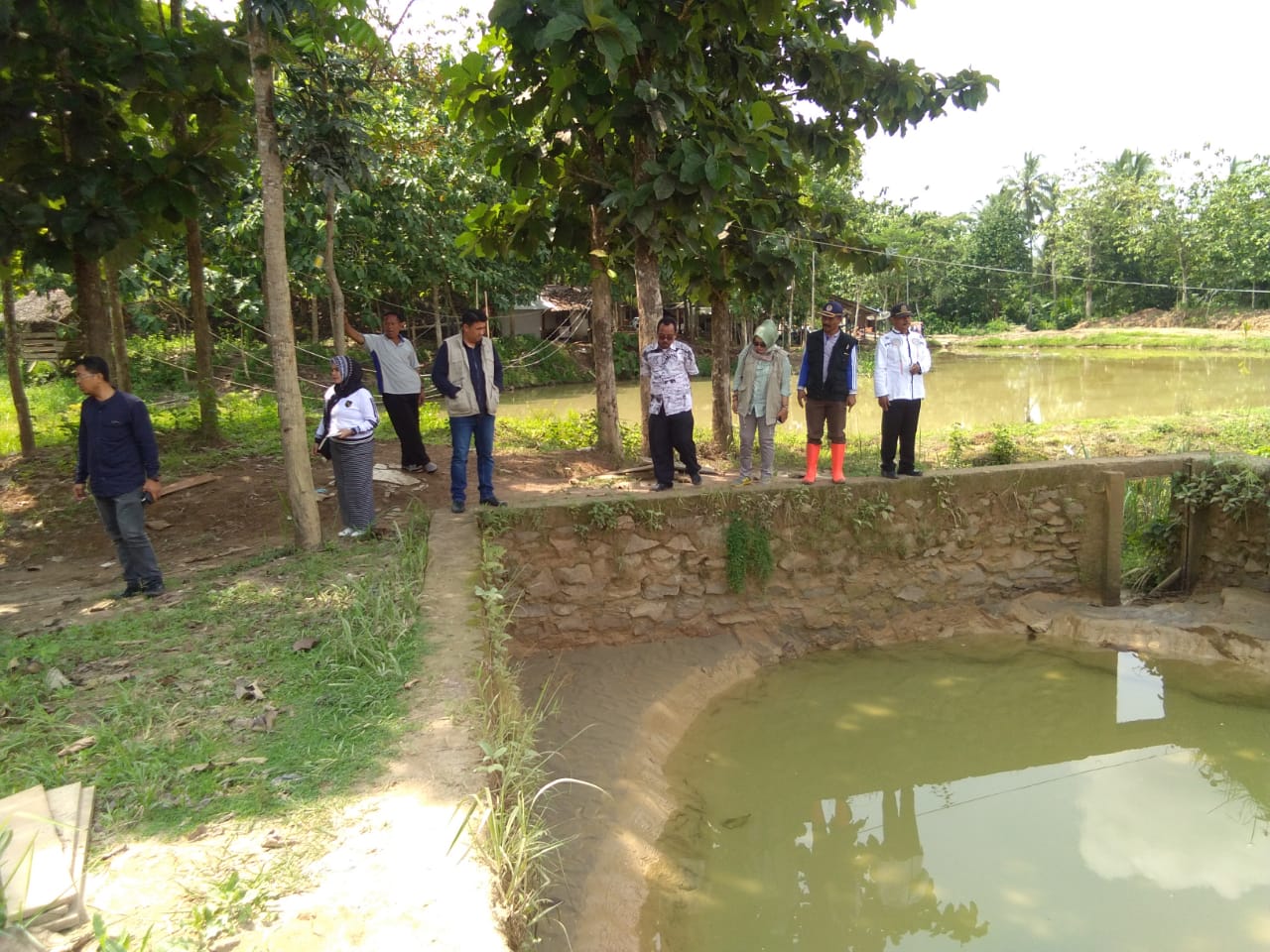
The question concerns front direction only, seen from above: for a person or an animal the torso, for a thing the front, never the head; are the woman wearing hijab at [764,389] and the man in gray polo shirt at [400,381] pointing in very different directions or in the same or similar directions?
same or similar directions

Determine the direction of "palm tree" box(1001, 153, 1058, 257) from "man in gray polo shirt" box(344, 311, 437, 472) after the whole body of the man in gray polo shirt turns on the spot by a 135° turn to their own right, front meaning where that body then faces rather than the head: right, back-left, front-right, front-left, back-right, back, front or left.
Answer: right

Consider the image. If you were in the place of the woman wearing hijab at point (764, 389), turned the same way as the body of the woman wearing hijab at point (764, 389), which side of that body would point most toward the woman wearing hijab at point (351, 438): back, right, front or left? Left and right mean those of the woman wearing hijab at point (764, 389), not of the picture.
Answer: right

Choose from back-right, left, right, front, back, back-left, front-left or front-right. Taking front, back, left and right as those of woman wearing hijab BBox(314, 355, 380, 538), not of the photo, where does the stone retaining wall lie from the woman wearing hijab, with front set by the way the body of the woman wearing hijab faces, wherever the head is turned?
back-left

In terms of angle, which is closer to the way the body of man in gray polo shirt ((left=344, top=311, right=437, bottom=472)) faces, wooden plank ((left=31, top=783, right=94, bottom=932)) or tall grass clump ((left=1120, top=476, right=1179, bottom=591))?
the wooden plank

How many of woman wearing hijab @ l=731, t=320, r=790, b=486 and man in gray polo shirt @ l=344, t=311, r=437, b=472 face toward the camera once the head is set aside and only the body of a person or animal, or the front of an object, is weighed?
2

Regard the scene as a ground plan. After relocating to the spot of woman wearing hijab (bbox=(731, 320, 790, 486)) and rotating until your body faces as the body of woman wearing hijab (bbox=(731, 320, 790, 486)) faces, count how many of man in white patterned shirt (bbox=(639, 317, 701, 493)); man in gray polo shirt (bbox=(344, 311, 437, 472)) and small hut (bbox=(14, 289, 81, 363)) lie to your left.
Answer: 0

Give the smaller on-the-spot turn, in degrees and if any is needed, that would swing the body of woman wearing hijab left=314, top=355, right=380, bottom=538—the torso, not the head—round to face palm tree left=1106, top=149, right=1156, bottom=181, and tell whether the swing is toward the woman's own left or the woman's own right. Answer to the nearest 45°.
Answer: approximately 180°

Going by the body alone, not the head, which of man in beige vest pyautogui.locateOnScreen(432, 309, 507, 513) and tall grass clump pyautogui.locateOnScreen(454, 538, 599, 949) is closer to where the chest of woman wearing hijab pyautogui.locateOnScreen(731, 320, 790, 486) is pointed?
the tall grass clump

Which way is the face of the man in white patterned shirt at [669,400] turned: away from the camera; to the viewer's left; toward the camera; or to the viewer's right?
toward the camera

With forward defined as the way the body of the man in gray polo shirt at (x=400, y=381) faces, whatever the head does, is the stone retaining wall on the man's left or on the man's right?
on the man's left

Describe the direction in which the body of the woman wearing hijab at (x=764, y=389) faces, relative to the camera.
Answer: toward the camera

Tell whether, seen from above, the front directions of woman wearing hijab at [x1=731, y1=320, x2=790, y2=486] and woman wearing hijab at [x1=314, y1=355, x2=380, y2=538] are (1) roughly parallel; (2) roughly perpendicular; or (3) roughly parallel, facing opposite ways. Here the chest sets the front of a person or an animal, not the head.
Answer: roughly parallel

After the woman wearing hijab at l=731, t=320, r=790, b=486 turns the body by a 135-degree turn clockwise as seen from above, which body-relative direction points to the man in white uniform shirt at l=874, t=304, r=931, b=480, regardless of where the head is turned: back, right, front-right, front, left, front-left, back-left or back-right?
back-right

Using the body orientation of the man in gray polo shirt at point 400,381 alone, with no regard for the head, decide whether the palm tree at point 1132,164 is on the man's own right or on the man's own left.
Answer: on the man's own left
